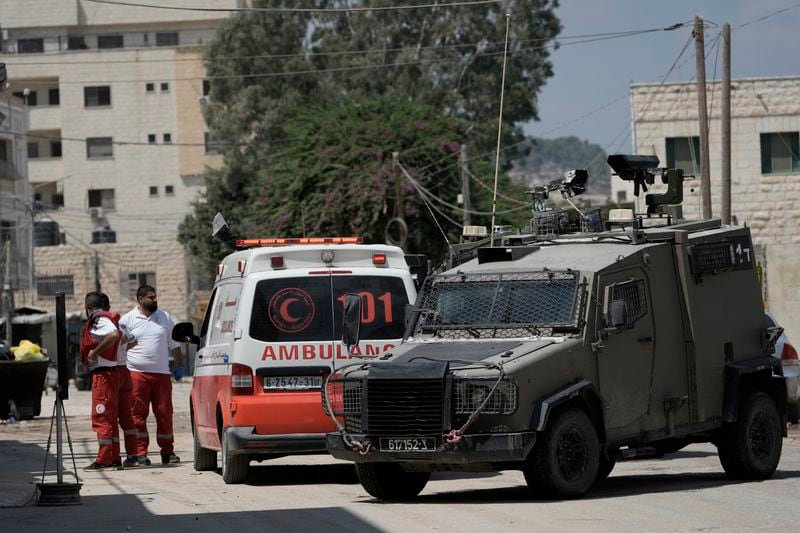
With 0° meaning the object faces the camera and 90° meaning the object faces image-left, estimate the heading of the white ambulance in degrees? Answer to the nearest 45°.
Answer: approximately 180°

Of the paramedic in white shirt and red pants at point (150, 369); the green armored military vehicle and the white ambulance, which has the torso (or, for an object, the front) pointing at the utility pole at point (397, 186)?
the white ambulance

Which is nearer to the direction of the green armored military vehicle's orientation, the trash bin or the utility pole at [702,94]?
the trash bin

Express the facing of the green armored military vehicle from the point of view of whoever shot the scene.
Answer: facing the viewer and to the left of the viewer

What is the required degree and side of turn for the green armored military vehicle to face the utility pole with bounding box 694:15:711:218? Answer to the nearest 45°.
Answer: approximately 135° to its right

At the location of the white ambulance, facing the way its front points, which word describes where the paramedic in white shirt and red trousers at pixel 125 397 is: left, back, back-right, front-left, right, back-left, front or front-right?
front-left

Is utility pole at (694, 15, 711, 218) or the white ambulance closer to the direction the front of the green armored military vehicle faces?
the white ambulance

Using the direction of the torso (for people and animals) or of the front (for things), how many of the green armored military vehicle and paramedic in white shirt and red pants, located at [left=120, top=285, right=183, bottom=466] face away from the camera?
0

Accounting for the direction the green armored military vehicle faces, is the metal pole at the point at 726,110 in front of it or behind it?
behind

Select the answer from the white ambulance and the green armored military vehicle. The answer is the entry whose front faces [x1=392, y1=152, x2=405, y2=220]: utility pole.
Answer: the white ambulance

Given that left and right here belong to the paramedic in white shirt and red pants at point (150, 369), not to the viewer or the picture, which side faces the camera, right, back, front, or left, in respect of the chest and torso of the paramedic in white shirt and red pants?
front

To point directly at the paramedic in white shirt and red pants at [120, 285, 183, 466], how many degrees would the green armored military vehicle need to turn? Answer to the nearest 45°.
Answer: approximately 90° to its right

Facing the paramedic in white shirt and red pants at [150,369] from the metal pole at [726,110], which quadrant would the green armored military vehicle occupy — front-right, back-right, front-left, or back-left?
front-left
